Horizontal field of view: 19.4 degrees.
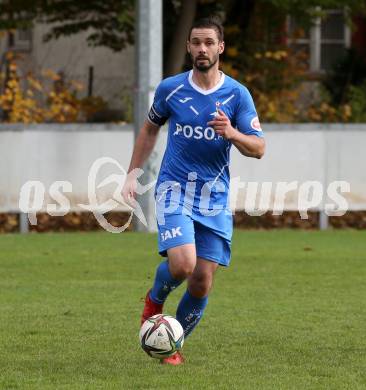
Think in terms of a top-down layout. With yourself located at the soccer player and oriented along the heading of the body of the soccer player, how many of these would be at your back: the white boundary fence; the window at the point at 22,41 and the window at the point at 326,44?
3

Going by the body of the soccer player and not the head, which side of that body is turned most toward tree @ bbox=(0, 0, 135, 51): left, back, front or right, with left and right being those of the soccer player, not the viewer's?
back

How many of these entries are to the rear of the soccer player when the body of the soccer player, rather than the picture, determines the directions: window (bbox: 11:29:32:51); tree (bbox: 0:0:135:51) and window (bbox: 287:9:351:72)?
3

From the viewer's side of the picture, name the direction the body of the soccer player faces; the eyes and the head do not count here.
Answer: toward the camera

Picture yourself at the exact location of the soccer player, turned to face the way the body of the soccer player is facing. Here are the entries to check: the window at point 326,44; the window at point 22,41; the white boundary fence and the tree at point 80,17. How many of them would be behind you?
4

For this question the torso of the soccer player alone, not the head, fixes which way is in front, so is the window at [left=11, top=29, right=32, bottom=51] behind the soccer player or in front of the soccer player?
behind

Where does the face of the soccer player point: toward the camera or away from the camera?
toward the camera

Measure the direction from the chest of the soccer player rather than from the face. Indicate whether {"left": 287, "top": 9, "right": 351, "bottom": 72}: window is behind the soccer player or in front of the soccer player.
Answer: behind

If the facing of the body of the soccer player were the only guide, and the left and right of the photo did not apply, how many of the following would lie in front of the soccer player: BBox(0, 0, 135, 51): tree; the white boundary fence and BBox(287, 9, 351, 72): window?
0

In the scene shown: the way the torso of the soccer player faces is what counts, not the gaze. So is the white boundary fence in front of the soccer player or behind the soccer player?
behind

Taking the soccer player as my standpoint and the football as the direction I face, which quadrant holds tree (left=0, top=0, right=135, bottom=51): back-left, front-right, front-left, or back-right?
back-right
